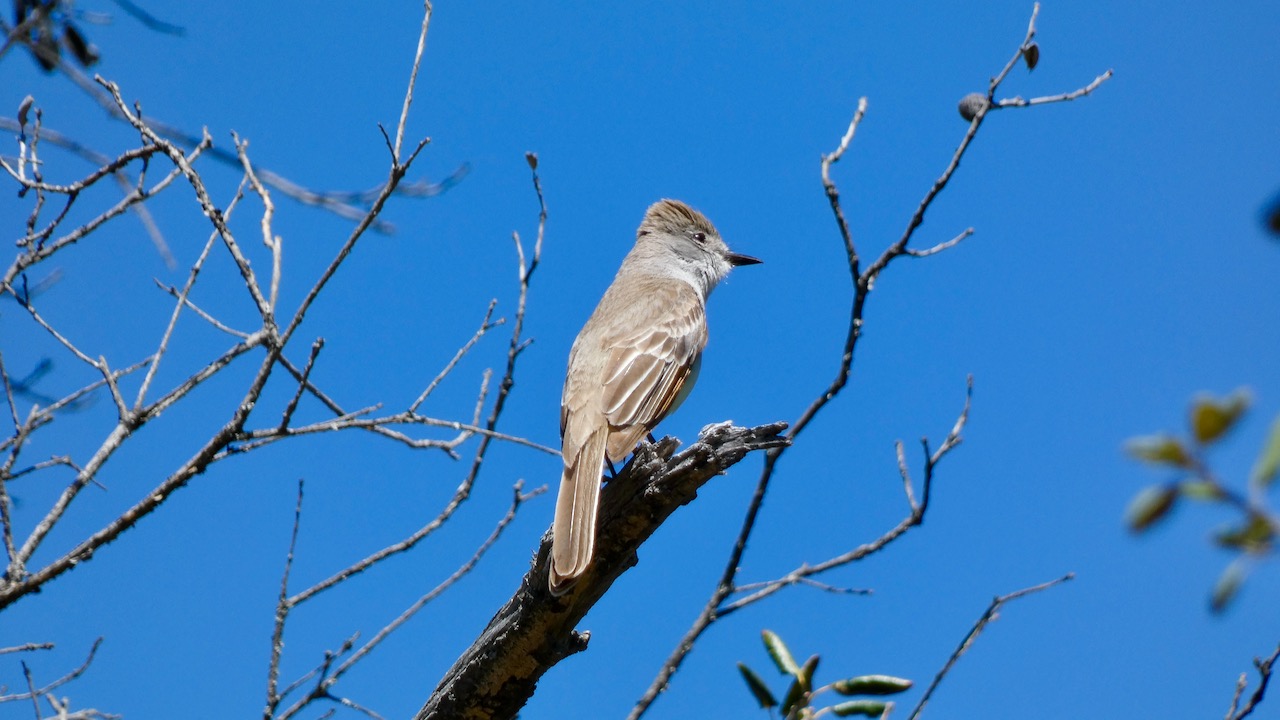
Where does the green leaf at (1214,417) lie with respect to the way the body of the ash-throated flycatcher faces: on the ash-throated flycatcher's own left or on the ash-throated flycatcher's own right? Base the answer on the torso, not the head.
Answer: on the ash-throated flycatcher's own right

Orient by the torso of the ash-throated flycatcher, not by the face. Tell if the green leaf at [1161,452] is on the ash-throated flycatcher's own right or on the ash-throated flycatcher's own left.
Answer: on the ash-throated flycatcher's own right

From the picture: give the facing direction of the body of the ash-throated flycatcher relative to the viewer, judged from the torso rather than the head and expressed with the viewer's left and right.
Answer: facing away from the viewer and to the right of the viewer
